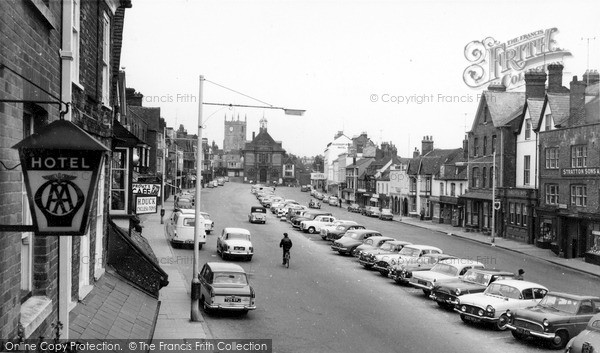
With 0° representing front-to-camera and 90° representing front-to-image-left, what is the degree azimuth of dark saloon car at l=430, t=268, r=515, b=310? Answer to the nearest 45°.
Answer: approximately 45°

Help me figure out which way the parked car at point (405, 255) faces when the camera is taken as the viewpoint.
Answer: facing the viewer and to the left of the viewer

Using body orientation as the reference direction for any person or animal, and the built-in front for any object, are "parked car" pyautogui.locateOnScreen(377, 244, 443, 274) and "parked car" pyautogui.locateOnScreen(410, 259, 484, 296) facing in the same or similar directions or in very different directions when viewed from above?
same or similar directions

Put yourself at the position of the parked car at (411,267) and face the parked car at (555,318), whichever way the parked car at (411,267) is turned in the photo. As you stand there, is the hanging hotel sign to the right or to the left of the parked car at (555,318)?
right

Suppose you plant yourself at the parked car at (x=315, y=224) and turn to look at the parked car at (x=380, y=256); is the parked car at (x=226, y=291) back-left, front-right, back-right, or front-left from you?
front-right

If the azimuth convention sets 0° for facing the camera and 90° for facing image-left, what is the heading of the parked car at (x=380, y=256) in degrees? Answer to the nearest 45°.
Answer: approximately 45°

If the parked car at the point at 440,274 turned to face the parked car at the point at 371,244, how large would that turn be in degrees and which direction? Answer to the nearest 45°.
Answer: approximately 90° to its right

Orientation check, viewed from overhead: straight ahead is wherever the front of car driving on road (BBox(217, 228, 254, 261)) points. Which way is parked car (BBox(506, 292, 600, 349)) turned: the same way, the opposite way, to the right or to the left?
to the left

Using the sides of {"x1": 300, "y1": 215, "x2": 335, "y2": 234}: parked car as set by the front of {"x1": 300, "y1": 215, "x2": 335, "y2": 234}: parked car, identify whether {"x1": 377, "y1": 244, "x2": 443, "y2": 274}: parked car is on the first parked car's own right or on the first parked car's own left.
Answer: on the first parked car's own left
